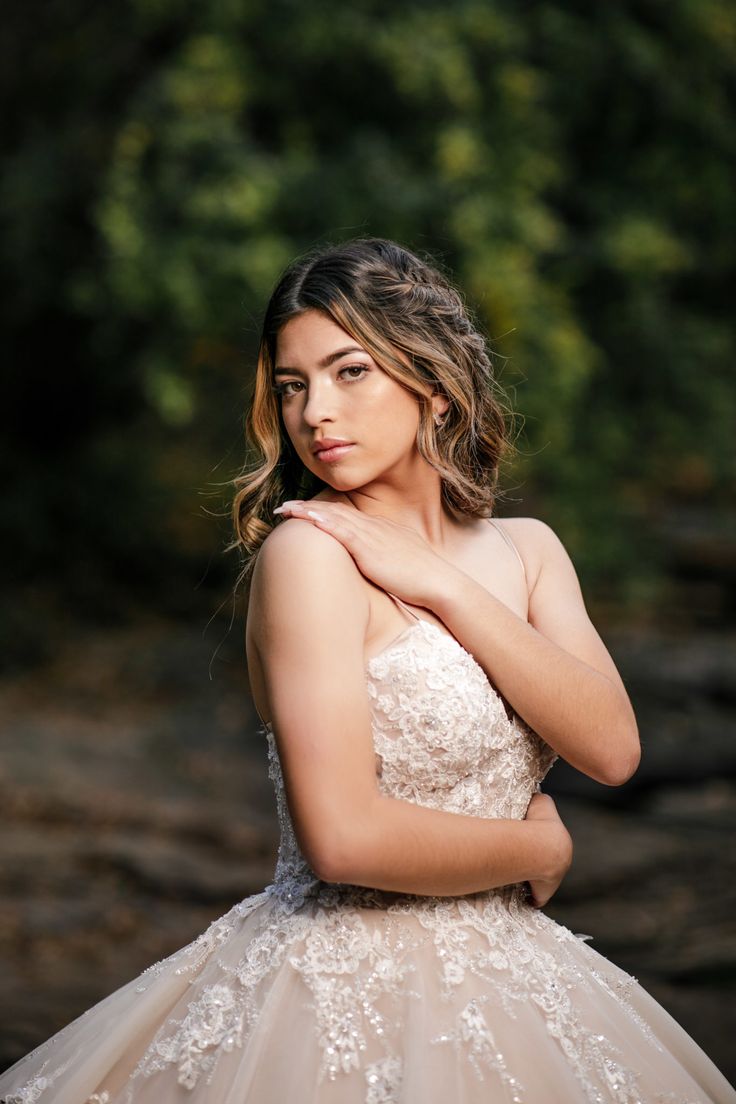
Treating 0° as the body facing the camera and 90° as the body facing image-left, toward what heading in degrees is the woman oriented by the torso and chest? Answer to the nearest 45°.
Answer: approximately 315°
